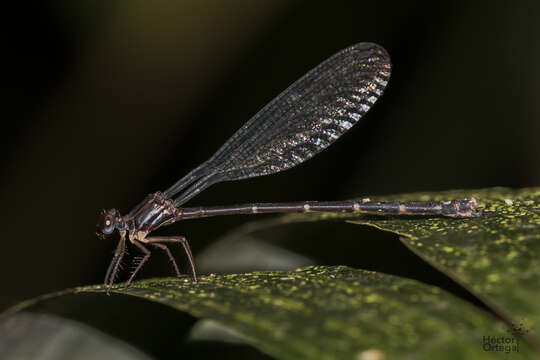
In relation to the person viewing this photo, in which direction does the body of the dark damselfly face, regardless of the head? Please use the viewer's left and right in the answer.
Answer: facing to the left of the viewer
